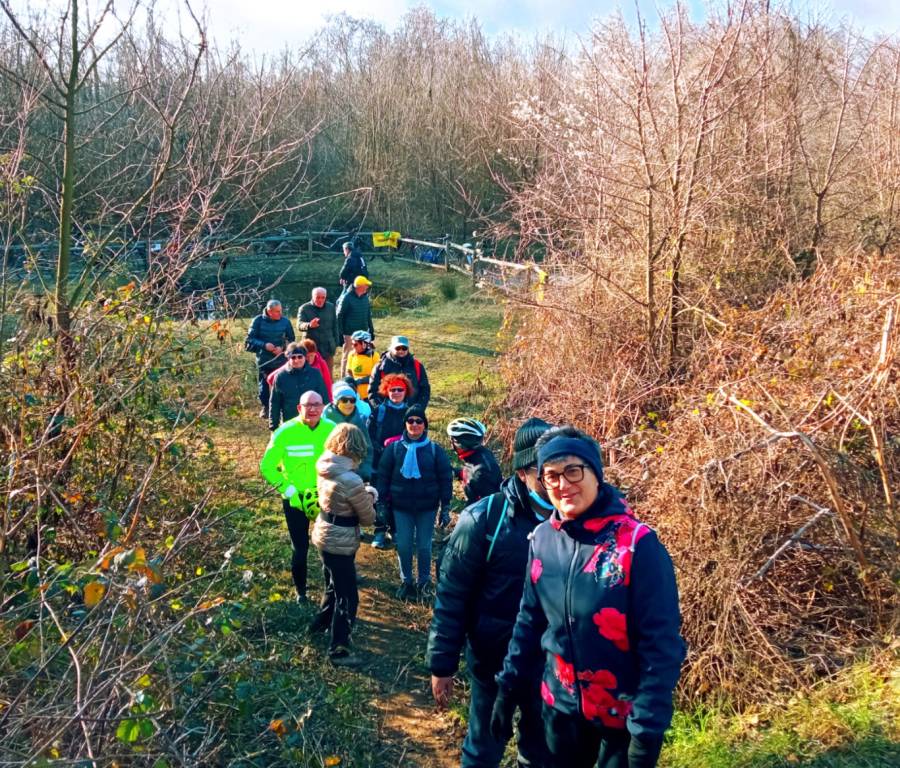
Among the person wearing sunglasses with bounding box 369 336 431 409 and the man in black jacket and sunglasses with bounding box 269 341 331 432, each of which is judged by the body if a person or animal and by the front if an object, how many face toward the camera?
2

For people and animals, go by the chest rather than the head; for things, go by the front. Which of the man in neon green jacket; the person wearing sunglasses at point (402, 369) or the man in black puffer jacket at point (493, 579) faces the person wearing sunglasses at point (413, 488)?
the person wearing sunglasses at point (402, 369)

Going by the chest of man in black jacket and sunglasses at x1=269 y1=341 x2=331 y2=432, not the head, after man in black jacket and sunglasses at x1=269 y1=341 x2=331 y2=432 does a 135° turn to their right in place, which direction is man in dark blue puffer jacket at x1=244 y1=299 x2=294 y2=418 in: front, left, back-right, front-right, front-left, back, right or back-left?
front-right

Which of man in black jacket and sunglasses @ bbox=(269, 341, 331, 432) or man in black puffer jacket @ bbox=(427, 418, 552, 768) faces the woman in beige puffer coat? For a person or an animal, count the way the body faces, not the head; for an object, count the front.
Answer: man in black jacket and sunglasses @ bbox=(269, 341, 331, 432)

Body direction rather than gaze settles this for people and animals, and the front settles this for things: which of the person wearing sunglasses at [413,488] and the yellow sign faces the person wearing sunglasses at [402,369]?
the yellow sign

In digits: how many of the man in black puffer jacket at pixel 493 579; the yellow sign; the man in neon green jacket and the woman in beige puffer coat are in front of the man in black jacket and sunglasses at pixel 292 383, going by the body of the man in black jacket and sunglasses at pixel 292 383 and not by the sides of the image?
3

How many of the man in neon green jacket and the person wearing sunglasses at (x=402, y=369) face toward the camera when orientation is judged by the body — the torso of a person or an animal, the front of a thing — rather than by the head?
2

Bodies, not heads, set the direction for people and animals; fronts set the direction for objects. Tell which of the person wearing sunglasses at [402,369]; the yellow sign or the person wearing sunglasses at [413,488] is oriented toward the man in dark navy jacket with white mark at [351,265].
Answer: the yellow sign

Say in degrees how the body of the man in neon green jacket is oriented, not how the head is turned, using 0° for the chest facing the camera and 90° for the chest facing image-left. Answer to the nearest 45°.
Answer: approximately 0°
